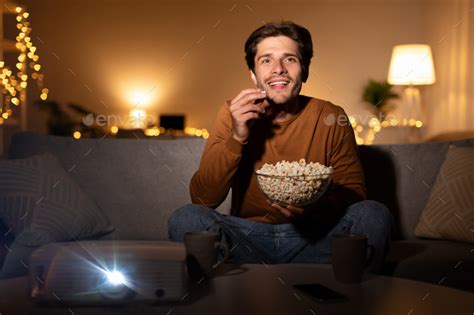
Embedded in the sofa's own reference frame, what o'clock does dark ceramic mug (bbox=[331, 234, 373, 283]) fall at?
The dark ceramic mug is roughly at 11 o'clock from the sofa.

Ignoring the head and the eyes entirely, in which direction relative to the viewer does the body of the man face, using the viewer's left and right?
facing the viewer

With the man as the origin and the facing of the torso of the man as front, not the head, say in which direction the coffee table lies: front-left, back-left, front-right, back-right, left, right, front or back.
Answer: front

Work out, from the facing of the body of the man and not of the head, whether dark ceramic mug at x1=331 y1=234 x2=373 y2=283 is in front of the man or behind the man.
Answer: in front

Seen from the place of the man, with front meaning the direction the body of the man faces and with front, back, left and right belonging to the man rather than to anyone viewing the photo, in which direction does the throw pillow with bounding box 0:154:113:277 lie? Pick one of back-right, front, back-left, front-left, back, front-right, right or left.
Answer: right

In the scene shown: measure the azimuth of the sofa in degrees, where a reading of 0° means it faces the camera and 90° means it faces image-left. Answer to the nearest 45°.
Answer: approximately 0°

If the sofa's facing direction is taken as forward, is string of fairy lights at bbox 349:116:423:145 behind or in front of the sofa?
behind

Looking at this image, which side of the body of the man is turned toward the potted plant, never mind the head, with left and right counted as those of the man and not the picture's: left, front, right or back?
back

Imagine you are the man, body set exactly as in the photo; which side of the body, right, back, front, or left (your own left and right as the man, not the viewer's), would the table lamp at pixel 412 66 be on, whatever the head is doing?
back

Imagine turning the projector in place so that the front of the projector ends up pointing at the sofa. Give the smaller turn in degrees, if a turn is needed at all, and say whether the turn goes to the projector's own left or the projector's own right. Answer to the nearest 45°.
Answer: approximately 180°

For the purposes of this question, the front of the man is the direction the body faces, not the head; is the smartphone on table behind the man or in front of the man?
in front

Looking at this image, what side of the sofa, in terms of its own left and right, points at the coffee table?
front

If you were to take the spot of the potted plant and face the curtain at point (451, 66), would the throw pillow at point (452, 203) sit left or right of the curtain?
right

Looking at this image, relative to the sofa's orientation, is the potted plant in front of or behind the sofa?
behind
